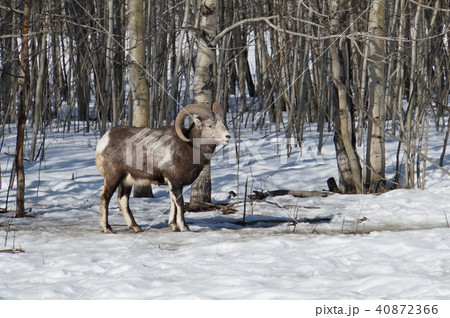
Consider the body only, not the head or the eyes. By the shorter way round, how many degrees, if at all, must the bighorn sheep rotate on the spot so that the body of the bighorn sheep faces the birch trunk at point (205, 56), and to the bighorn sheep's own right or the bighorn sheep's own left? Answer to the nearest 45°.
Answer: approximately 90° to the bighorn sheep's own left

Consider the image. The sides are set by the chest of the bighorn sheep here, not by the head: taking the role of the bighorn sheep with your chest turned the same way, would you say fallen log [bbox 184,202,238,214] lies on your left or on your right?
on your left

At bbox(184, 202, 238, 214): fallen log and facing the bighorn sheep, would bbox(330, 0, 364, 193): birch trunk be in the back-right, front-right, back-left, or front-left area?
back-left

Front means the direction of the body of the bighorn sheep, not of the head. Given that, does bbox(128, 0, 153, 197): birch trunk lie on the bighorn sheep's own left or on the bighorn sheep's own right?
on the bighorn sheep's own left

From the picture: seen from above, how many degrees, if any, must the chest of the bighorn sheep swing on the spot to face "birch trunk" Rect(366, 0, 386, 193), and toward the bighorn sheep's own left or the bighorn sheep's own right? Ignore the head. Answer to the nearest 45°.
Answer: approximately 45° to the bighorn sheep's own left

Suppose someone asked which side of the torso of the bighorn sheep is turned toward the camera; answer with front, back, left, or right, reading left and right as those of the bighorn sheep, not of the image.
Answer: right

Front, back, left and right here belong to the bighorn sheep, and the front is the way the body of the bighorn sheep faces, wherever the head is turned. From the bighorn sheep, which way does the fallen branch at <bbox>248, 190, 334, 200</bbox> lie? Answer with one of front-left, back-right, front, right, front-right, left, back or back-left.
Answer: front-left

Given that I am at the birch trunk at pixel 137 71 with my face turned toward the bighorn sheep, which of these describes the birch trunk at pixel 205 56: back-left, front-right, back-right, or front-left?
front-left

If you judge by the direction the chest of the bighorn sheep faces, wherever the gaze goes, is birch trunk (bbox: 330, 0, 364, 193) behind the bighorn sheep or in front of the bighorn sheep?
in front
